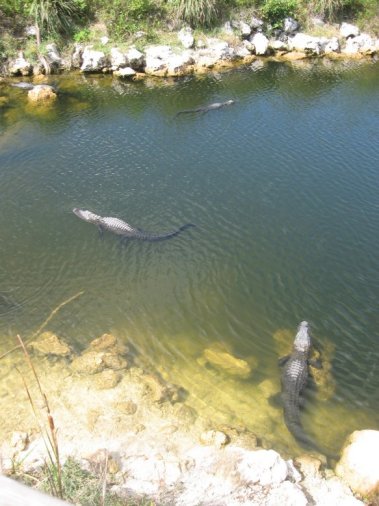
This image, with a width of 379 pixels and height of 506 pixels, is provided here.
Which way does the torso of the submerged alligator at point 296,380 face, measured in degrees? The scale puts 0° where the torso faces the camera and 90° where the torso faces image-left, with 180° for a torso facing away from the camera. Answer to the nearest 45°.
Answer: approximately 180°

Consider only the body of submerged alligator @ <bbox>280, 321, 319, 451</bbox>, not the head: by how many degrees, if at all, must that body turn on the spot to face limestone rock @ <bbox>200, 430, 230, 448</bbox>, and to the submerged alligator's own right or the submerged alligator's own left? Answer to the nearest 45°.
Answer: approximately 135° to the submerged alligator's own left

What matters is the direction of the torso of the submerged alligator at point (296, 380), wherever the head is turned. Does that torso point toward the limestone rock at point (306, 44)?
yes

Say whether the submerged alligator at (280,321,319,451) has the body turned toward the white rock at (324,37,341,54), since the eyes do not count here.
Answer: yes

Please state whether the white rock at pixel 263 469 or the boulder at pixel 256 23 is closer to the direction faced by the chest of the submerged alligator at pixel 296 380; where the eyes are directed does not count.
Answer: the boulder
